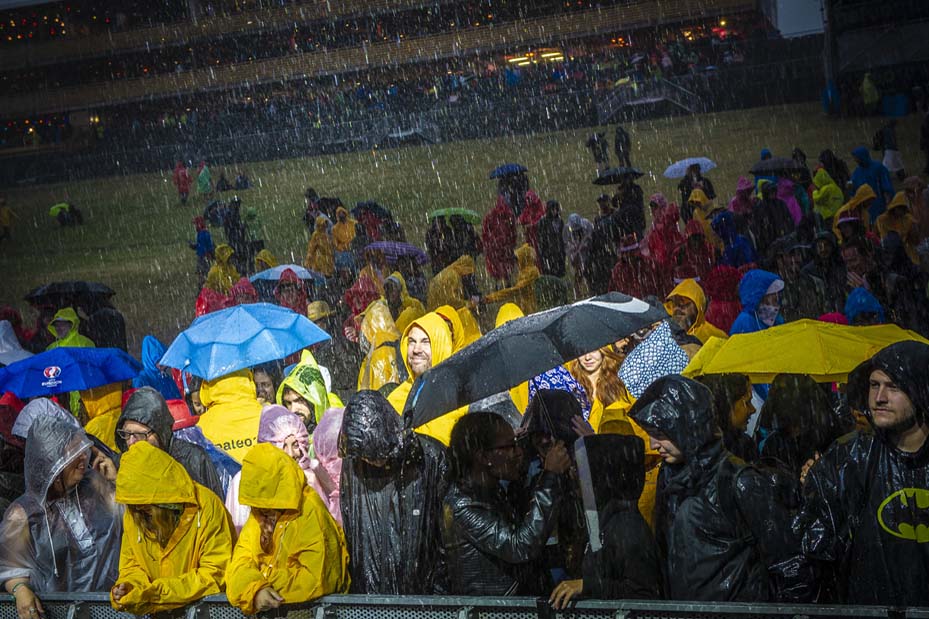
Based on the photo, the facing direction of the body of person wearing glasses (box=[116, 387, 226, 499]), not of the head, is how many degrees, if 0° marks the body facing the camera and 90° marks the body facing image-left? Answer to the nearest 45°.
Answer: approximately 45°

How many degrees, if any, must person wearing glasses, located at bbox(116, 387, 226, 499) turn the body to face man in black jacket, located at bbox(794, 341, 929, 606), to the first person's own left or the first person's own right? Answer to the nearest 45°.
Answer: approximately 90° to the first person's own left

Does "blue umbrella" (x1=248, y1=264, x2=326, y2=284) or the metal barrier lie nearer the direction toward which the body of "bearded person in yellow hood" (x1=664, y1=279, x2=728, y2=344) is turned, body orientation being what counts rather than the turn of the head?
the metal barrier
